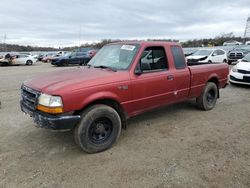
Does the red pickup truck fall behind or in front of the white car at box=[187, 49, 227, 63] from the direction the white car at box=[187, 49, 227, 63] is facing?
in front

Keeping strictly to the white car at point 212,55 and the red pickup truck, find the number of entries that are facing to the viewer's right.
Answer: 0

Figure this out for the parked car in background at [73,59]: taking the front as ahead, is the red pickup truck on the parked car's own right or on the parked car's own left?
on the parked car's own left

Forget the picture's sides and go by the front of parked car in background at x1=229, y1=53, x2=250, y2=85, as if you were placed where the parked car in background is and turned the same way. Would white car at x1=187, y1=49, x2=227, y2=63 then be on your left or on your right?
on your right

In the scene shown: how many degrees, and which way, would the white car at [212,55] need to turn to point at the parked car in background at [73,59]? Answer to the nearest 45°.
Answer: approximately 45° to its right

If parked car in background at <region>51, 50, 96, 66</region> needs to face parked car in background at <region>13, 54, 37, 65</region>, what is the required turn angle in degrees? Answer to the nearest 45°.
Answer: approximately 45° to its right

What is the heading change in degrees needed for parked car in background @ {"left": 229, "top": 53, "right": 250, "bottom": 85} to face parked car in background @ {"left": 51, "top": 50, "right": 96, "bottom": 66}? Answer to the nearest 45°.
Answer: approximately 90° to its right

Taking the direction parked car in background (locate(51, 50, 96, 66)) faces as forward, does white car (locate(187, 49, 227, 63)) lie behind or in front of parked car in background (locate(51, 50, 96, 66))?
behind

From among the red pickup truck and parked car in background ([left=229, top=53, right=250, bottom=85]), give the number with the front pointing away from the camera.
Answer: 0

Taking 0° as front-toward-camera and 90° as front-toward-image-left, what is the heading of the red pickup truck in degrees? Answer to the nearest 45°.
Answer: approximately 45°

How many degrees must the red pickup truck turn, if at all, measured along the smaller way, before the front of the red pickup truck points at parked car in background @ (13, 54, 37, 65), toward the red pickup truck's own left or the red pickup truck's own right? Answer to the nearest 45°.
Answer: approximately 90° to the red pickup truck's own right

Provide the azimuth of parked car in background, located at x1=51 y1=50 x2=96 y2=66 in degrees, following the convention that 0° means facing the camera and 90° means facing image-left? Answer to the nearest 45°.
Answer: approximately 90°
